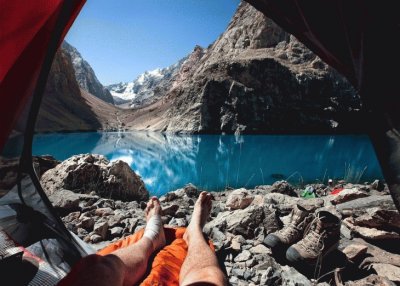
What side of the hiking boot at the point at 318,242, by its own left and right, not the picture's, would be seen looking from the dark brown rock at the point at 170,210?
right

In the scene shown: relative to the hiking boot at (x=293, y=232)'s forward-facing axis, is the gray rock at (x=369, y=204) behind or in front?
behind

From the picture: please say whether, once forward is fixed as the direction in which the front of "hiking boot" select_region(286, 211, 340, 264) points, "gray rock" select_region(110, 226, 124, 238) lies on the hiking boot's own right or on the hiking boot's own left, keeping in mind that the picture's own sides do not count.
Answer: on the hiking boot's own right

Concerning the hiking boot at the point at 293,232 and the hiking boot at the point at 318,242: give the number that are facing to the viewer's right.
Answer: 0

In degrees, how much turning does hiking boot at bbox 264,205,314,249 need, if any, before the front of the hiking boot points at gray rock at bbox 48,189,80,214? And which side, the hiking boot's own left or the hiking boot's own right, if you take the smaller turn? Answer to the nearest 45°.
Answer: approximately 45° to the hiking boot's own right

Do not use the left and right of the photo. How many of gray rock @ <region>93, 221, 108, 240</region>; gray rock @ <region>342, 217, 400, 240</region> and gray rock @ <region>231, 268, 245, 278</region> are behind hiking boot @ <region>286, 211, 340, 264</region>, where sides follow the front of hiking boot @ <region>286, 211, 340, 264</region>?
1

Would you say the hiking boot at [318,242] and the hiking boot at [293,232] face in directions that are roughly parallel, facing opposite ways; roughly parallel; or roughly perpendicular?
roughly parallel

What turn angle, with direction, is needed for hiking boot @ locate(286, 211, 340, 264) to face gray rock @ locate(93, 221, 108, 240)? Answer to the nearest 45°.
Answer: approximately 45° to its right

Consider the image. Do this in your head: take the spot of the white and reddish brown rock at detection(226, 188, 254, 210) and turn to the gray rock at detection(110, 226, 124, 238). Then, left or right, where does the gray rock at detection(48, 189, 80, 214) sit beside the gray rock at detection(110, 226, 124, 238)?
right

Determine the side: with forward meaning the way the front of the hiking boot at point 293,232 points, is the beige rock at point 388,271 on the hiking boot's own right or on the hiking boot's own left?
on the hiking boot's own left

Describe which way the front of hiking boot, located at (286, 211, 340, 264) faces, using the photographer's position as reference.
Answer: facing the viewer and to the left of the viewer

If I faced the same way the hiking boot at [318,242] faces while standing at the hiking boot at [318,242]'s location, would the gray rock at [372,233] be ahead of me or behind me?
behind

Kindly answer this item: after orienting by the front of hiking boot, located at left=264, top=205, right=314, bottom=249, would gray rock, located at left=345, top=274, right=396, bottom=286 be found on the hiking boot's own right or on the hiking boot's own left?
on the hiking boot's own left

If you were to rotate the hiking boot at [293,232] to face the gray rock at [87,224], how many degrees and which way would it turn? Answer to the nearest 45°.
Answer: approximately 45° to its right
